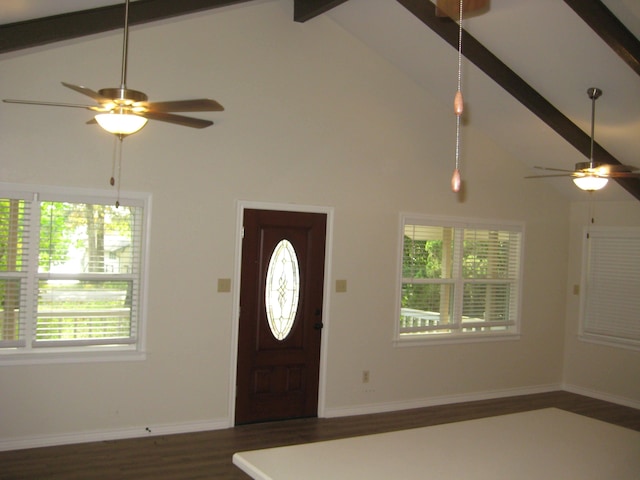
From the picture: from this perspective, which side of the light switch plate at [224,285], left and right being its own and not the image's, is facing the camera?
front

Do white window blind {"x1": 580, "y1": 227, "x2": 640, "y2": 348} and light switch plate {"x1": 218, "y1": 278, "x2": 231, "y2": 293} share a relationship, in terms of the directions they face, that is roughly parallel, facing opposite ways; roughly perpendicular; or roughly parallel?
roughly perpendicular

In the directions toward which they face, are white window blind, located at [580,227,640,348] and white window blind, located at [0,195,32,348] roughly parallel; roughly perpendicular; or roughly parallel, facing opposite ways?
roughly perpendicular

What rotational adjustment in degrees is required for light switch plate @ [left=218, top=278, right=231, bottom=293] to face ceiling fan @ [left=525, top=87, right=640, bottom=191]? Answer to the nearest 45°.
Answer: approximately 90° to its left

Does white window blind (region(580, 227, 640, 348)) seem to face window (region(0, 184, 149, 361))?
yes

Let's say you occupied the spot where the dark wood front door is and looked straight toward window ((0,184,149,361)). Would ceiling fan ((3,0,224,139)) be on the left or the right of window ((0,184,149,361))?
left

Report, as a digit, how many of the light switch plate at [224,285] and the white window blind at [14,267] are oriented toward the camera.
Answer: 2

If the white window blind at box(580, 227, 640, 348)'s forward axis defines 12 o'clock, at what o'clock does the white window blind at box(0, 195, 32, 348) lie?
the white window blind at box(0, 195, 32, 348) is roughly at 12 o'clock from the white window blind at box(580, 227, 640, 348).

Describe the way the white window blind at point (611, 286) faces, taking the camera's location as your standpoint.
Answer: facing the viewer and to the left of the viewer

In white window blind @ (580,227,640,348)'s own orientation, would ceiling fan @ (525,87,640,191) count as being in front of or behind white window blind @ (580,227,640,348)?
in front
